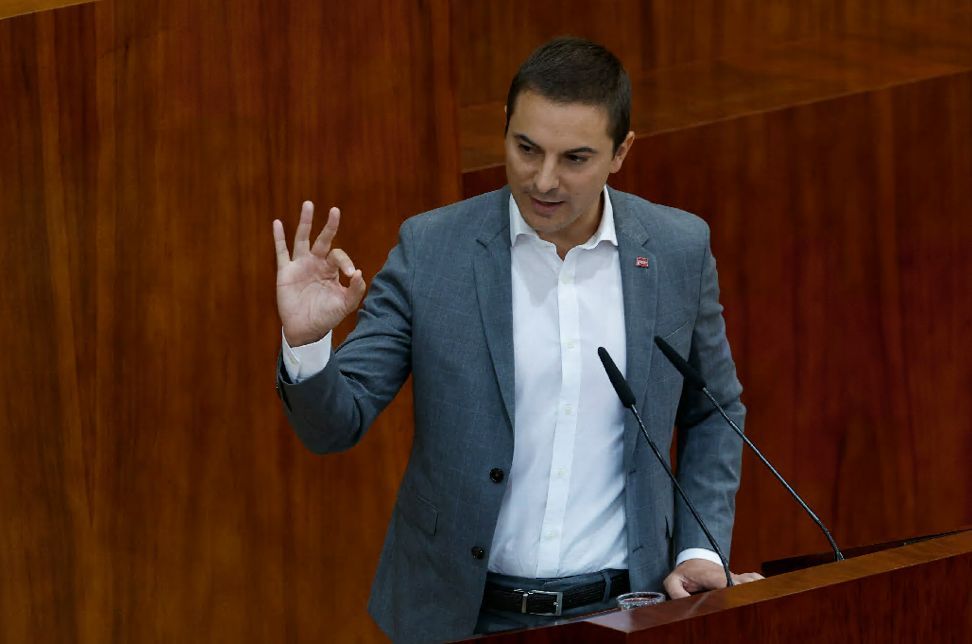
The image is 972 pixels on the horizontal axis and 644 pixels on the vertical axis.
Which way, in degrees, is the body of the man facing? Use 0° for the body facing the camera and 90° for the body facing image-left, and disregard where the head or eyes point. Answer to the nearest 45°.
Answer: approximately 0°
